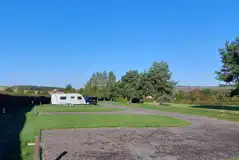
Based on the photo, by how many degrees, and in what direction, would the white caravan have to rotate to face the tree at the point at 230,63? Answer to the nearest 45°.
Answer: approximately 45° to its right

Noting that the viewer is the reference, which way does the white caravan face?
facing to the right of the viewer
